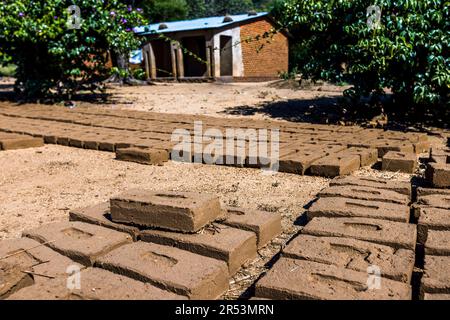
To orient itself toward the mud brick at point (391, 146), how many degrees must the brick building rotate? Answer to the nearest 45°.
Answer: approximately 45° to its left

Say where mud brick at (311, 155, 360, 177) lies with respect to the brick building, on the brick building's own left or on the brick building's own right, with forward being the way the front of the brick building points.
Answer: on the brick building's own left

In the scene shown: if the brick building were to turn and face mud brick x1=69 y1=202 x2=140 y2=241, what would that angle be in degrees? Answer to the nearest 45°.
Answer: approximately 45° to its left

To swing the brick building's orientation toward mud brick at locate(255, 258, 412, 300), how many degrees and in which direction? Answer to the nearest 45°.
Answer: approximately 45° to its left

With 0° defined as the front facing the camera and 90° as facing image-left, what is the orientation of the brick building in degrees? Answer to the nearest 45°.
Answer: approximately 45°

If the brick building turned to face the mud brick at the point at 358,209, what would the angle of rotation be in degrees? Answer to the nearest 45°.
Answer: approximately 45° to its left
